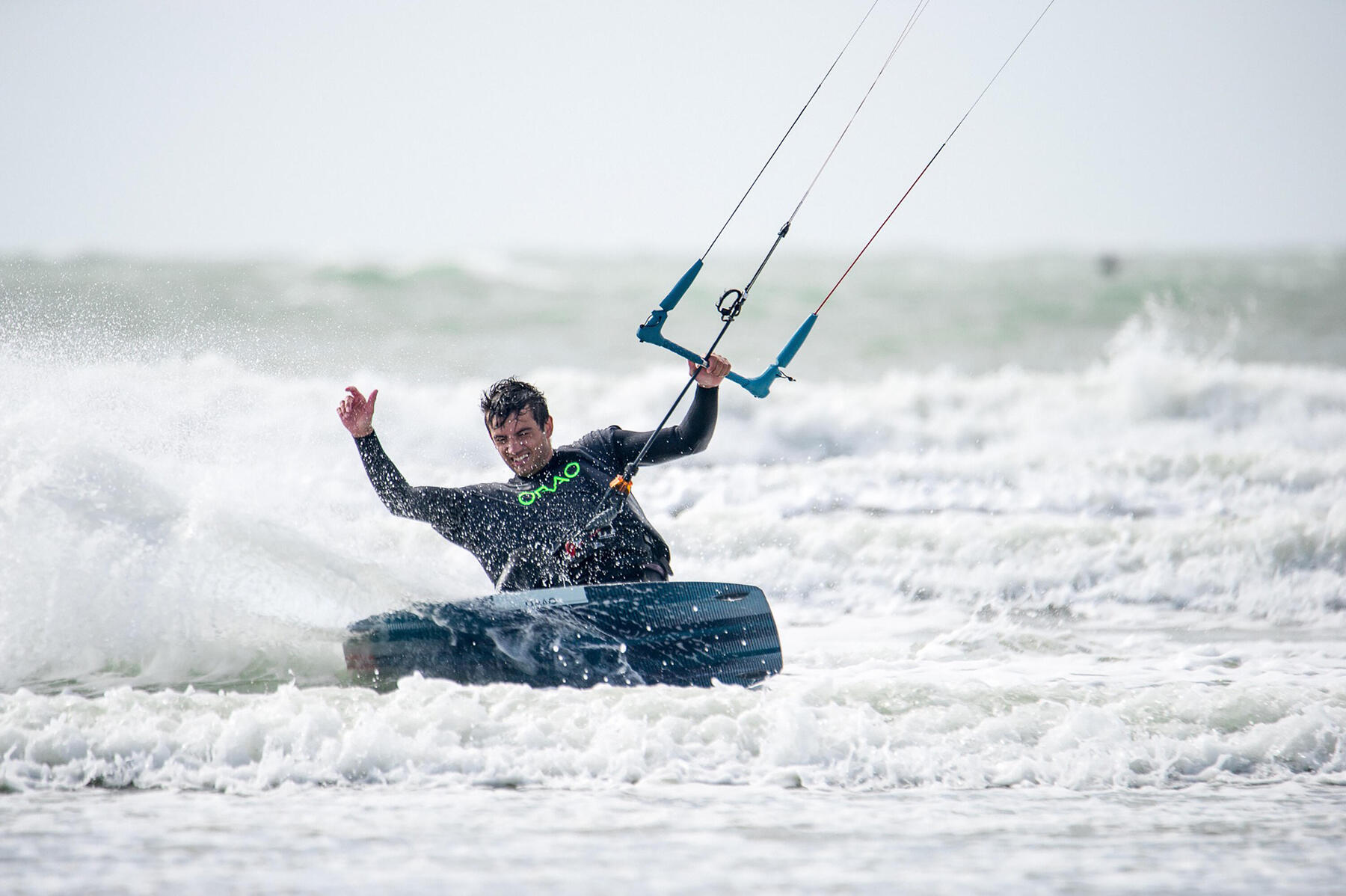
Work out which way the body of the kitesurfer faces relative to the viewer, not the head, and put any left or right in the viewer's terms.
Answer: facing the viewer
